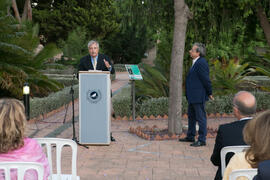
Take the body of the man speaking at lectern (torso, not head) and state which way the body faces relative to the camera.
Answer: toward the camera

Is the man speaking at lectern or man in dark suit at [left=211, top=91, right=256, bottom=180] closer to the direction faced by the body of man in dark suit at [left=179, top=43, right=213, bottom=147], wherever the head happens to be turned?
the man speaking at lectern

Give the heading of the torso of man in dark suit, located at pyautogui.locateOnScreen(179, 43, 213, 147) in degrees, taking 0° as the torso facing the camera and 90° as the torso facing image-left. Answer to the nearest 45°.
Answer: approximately 90°

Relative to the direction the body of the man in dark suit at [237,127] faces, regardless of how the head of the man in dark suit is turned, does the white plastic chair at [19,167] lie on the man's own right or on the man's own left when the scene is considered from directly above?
on the man's own left

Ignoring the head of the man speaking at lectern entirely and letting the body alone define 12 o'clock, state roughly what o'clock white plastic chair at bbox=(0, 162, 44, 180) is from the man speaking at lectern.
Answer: The white plastic chair is roughly at 12 o'clock from the man speaking at lectern.

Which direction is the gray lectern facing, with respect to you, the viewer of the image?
facing the viewer

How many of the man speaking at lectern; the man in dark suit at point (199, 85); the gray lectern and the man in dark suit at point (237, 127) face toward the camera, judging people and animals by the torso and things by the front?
2

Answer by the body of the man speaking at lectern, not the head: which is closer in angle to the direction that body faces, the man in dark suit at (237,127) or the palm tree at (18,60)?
the man in dark suit

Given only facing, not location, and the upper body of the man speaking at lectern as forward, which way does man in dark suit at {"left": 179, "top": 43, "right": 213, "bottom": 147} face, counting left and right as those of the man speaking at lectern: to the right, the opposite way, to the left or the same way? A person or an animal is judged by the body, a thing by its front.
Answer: to the right

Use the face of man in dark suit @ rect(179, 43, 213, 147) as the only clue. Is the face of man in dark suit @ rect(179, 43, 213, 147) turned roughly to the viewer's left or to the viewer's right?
to the viewer's left

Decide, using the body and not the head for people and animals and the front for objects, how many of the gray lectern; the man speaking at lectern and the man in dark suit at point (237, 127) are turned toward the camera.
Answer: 2

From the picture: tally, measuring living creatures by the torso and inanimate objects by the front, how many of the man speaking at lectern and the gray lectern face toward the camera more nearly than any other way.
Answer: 2

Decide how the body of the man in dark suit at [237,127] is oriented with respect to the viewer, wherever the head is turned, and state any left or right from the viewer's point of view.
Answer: facing away from the viewer and to the left of the viewer
